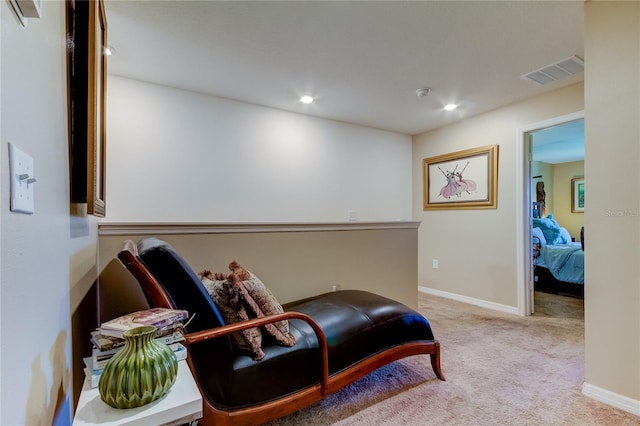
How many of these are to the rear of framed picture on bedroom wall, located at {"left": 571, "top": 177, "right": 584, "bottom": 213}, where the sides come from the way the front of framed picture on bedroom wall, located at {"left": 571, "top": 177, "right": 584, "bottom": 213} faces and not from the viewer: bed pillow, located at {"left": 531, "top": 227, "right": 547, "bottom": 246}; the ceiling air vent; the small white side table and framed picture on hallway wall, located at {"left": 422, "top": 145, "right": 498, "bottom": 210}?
0

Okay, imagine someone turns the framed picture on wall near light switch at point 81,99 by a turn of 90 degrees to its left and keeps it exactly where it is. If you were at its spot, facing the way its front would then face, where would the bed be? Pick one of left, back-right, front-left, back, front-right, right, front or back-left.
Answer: right

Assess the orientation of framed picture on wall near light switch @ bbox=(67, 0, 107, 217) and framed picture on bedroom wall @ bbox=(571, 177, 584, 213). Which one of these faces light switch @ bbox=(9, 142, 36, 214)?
framed picture on bedroom wall @ bbox=(571, 177, 584, 213)

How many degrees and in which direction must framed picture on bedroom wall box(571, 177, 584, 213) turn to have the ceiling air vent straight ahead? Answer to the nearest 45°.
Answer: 0° — it already faces it

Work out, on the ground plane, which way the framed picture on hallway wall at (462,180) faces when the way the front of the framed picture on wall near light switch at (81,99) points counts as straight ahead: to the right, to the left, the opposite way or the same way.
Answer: the opposite way

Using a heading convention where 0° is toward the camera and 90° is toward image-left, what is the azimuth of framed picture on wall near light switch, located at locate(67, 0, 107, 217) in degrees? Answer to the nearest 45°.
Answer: approximately 270°

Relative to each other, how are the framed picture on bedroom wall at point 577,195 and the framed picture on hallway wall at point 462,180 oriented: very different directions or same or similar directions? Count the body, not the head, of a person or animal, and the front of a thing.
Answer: same or similar directions

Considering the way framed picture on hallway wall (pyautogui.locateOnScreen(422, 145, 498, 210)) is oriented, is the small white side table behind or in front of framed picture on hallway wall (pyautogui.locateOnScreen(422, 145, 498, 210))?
in front

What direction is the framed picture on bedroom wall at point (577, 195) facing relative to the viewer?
toward the camera

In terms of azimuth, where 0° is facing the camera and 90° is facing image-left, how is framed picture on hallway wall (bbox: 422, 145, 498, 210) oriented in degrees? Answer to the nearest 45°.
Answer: approximately 45°

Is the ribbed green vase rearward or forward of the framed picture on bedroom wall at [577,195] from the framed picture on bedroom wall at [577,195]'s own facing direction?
forward

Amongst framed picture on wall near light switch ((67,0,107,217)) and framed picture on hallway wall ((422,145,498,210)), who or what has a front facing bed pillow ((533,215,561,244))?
framed picture on wall near light switch ((67,0,107,217))

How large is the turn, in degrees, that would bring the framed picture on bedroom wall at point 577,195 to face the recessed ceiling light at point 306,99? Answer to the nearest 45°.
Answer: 0° — it already faces it

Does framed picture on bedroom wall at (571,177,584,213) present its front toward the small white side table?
yes
